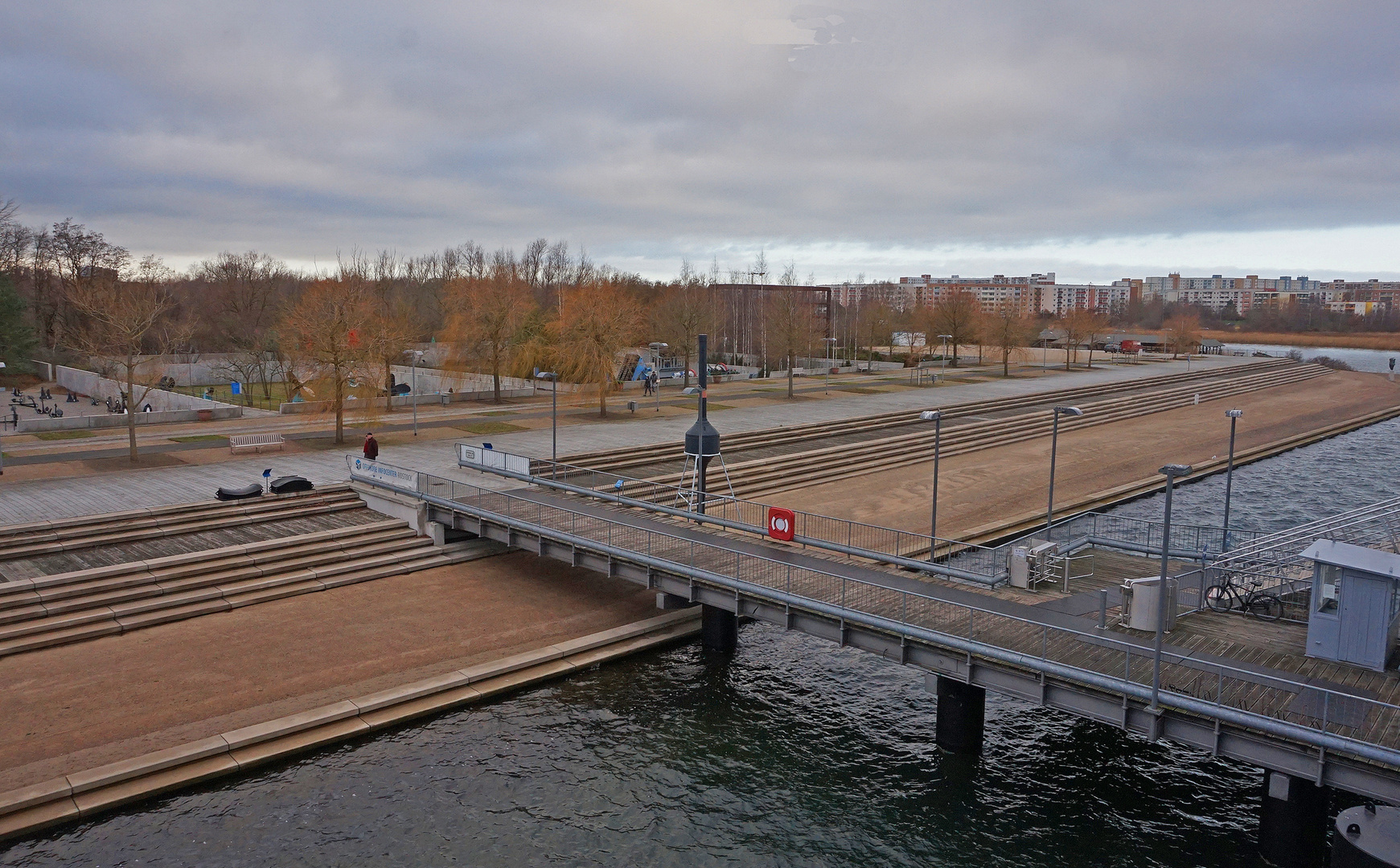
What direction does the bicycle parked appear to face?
to the viewer's left

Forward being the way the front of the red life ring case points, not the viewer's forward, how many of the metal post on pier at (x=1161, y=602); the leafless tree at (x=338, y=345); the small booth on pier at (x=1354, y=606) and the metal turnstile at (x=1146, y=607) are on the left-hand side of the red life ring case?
3

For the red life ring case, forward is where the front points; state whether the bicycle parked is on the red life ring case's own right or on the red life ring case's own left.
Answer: on the red life ring case's own left

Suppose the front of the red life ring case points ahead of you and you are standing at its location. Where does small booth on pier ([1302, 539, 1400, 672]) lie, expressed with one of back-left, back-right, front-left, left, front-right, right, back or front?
left

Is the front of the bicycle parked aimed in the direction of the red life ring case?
yes

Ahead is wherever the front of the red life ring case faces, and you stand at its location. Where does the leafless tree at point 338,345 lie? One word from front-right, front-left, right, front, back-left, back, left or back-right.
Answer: right

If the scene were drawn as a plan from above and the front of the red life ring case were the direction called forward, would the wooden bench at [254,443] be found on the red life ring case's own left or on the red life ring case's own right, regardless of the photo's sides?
on the red life ring case's own right

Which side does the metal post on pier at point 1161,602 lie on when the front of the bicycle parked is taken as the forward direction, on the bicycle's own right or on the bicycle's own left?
on the bicycle's own left

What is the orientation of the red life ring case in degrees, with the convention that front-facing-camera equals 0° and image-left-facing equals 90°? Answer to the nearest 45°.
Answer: approximately 45°

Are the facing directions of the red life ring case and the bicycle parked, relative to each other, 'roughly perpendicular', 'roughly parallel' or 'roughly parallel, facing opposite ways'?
roughly perpendicular

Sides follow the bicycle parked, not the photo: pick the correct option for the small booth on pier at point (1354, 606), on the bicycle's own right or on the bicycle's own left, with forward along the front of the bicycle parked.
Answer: on the bicycle's own left

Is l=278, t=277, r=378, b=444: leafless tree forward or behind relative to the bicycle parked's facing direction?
forward
